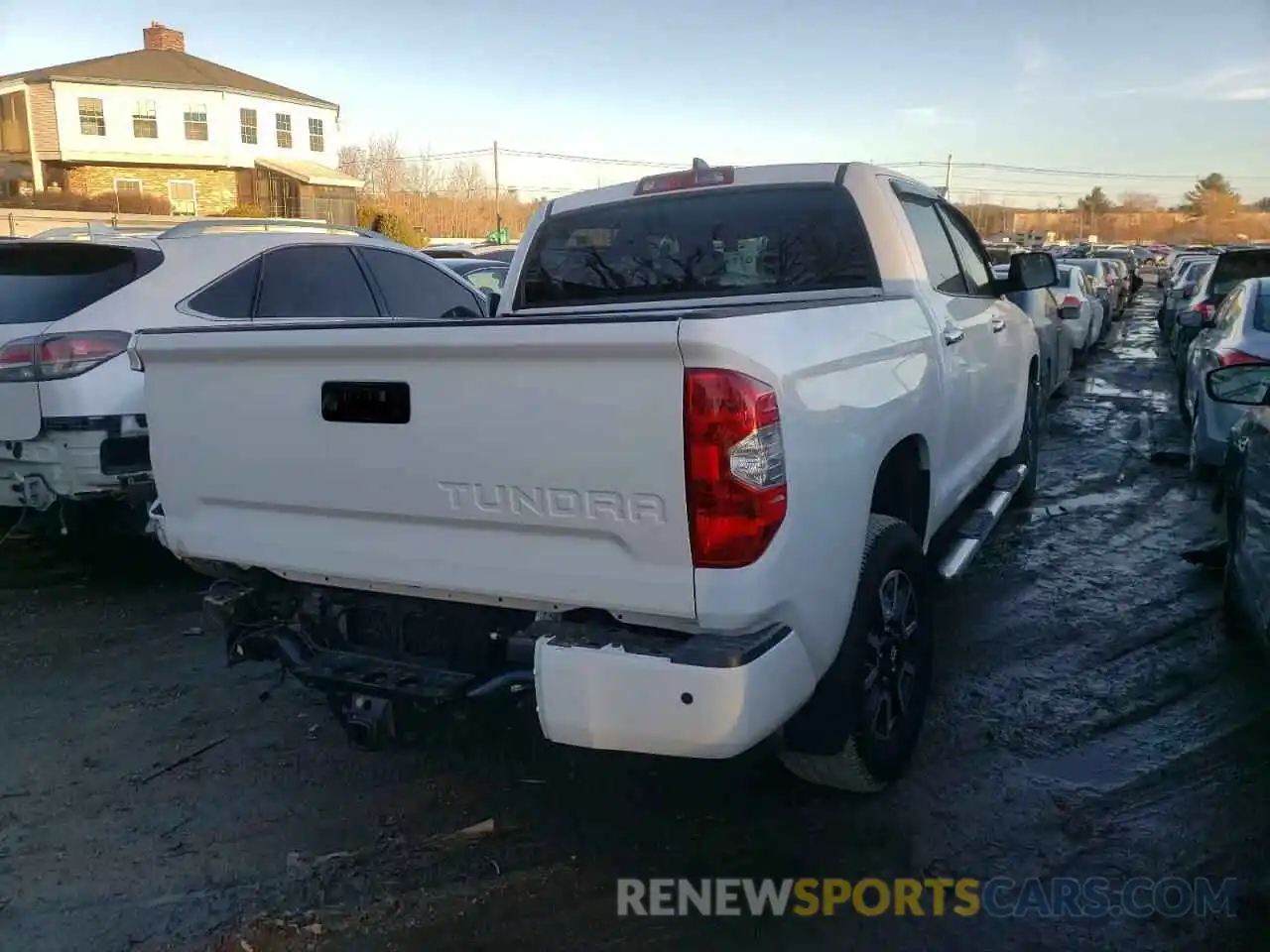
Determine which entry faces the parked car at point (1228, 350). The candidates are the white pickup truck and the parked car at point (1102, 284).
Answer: the white pickup truck

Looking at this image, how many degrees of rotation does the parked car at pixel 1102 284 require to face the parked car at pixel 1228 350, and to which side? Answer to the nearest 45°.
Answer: approximately 180°

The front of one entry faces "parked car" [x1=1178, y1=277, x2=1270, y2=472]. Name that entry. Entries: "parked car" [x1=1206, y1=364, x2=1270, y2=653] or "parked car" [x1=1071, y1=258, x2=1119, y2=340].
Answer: "parked car" [x1=1206, y1=364, x2=1270, y2=653]

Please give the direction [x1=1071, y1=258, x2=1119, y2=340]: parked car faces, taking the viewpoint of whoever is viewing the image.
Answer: facing away from the viewer

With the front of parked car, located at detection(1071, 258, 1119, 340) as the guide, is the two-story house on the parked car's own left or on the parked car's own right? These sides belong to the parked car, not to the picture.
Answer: on the parked car's own left

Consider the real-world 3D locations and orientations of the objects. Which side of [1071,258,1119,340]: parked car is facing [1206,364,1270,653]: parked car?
back

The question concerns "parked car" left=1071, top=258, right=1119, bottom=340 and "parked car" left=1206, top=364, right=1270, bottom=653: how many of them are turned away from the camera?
2

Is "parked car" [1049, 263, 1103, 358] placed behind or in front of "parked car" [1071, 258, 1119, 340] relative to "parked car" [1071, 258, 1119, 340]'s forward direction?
behind

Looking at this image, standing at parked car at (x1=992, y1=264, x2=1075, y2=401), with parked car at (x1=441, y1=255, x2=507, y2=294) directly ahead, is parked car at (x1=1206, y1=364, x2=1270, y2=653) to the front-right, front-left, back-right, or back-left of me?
back-left

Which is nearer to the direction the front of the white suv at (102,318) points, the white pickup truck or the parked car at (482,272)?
the parked car

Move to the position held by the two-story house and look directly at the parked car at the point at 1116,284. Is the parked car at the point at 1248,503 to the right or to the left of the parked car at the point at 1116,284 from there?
right
